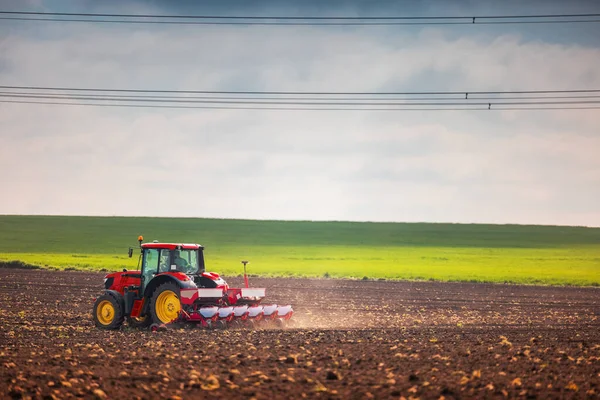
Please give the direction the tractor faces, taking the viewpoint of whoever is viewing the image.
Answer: facing away from the viewer and to the left of the viewer
